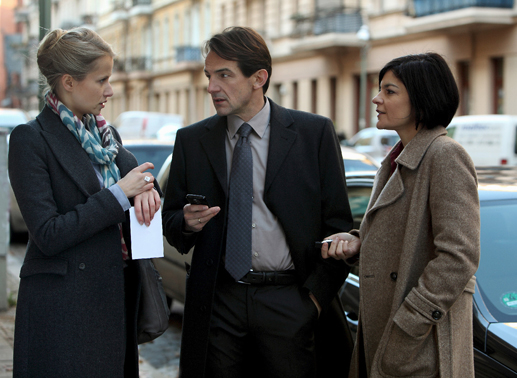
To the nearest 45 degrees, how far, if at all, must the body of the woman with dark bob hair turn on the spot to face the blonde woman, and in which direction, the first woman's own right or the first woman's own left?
0° — they already face them

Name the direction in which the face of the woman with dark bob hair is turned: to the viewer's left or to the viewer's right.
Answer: to the viewer's left

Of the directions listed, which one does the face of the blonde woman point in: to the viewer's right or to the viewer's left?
to the viewer's right

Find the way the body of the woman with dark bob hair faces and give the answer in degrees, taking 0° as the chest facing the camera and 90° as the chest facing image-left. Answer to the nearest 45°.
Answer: approximately 90°

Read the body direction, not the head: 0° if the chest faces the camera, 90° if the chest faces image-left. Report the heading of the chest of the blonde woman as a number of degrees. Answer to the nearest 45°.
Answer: approximately 315°

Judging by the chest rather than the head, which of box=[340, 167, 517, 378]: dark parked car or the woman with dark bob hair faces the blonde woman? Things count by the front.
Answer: the woman with dark bob hair

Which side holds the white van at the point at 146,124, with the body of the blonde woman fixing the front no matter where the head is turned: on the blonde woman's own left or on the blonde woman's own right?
on the blonde woman's own left
